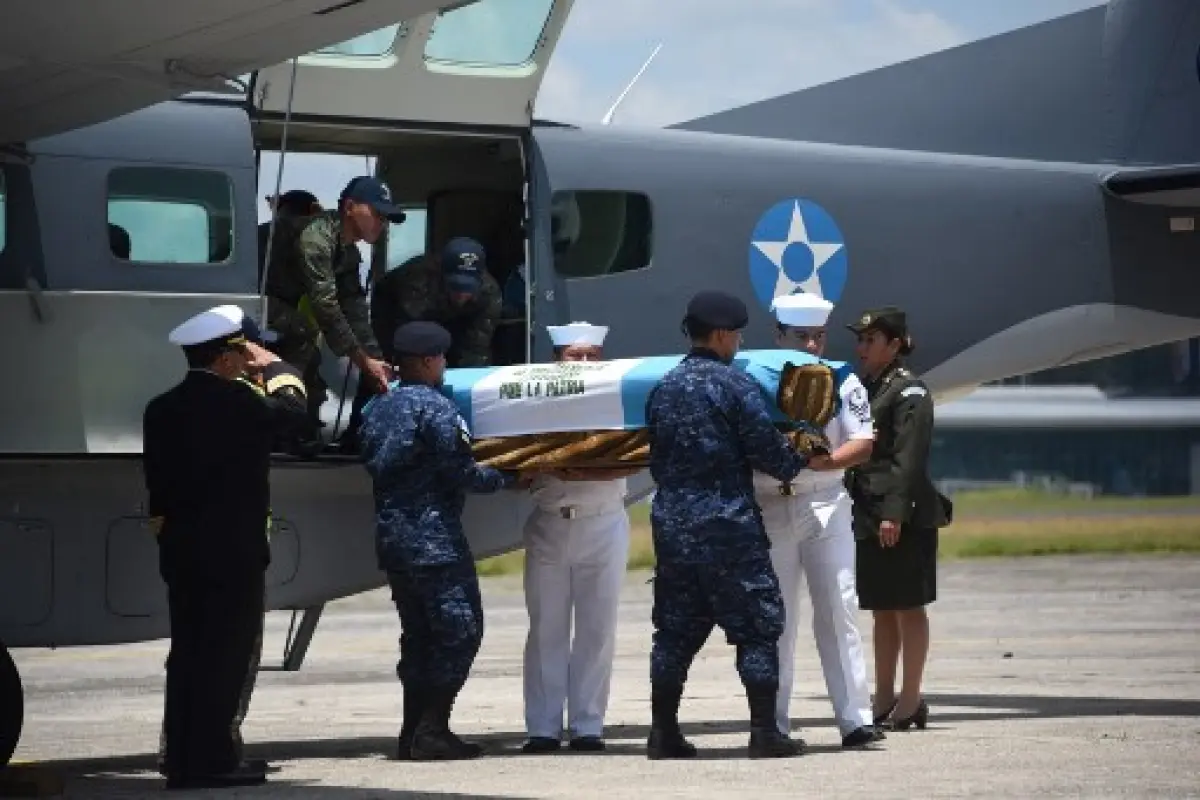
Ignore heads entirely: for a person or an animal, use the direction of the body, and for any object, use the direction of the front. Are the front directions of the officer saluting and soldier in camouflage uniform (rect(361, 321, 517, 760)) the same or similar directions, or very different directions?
same or similar directions

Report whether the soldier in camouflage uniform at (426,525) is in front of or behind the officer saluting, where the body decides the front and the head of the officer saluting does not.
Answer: in front

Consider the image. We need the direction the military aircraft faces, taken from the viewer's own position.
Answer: facing to the left of the viewer

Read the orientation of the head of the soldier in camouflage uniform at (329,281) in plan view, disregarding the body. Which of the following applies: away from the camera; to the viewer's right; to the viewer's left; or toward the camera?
to the viewer's right

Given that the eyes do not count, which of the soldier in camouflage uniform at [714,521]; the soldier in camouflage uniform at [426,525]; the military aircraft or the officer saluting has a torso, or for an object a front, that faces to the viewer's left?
the military aircraft

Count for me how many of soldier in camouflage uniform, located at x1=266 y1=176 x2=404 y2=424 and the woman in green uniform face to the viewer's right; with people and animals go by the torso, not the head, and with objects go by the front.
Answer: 1

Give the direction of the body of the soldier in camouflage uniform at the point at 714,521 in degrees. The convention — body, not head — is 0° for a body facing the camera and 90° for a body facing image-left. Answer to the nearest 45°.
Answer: approximately 225°

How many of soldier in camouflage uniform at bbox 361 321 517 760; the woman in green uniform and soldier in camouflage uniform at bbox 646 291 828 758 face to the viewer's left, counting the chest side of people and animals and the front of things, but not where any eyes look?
1

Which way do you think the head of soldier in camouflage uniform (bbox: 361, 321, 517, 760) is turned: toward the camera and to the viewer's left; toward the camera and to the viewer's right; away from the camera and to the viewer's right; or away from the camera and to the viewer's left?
away from the camera and to the viewer's right

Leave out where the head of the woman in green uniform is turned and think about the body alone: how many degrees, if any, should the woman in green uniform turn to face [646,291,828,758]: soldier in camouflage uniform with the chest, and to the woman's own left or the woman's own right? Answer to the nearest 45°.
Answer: approximately 45° to the woman's own left

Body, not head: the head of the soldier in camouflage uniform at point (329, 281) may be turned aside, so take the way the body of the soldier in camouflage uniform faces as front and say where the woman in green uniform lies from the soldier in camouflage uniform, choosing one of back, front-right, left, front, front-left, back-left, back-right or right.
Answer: front

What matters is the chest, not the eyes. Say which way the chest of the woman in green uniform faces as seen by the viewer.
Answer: to the viewer's left

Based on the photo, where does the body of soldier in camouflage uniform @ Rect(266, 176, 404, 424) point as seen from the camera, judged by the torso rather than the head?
to the viewer's right

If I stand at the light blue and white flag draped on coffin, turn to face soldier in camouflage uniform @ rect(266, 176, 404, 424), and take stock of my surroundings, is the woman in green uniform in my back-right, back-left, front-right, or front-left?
back-right
